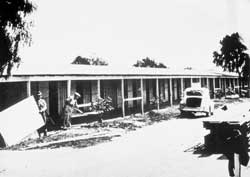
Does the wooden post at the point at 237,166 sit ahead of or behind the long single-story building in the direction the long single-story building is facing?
ahead

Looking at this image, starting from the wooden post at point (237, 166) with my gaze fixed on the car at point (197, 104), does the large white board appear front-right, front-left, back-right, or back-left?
front-left

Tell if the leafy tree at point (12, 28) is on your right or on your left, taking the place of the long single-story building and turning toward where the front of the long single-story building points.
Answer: on your right

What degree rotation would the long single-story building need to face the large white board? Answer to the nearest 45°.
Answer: approximately 45° to its right

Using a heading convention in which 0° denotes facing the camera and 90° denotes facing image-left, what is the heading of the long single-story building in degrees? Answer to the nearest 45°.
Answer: approximately 315°

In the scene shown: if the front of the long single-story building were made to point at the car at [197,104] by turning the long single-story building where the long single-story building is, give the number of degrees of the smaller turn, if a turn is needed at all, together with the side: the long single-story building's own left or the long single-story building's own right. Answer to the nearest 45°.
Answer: approximately 45° to the long single-story building's own left

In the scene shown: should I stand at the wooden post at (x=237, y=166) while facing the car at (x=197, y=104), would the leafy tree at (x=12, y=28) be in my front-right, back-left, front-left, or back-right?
front-left

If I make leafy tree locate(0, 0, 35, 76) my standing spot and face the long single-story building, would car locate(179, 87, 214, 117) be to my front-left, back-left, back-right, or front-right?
front-right

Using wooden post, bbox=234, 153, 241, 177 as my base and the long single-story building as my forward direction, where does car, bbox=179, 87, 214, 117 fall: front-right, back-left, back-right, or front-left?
front-right
